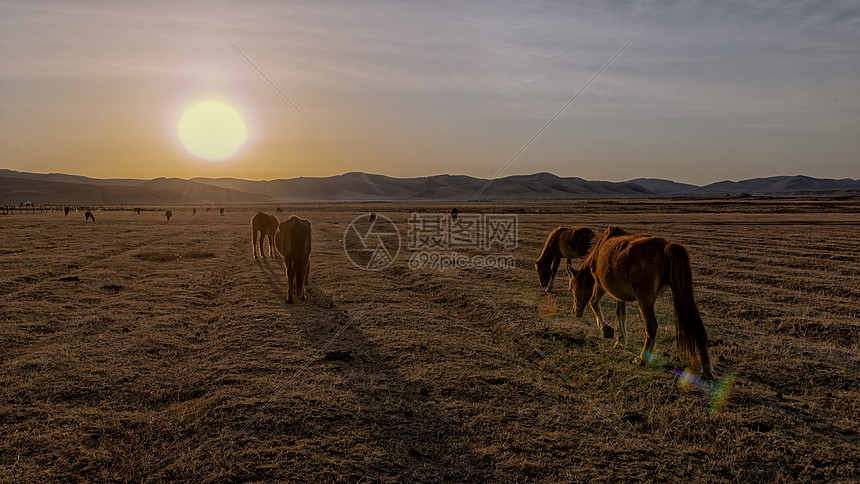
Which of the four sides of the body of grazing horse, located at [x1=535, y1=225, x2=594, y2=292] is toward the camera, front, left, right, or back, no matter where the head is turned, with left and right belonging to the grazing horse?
left

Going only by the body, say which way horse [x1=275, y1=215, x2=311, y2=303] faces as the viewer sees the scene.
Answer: away from the camera

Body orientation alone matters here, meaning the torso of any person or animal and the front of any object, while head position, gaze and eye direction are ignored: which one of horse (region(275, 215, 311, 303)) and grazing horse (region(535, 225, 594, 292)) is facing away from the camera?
the horse

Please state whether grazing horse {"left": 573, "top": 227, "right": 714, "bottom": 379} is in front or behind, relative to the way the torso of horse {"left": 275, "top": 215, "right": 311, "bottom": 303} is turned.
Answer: behind

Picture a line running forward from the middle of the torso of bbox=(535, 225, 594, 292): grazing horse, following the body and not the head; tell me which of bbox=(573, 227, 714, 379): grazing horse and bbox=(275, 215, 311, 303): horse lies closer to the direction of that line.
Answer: the horse

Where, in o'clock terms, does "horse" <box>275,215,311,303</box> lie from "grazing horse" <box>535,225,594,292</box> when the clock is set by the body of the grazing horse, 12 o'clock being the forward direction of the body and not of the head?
The horse is roughly at 11 o'clock from the grazing horse.

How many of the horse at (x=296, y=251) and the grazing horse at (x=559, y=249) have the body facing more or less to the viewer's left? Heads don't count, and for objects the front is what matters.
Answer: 1

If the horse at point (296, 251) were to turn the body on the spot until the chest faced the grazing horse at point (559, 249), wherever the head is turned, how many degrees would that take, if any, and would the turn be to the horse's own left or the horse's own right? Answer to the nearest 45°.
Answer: approximately 90° to the horse's own right

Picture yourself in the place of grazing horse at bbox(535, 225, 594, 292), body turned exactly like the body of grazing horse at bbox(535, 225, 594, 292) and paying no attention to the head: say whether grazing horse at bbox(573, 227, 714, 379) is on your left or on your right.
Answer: on your left

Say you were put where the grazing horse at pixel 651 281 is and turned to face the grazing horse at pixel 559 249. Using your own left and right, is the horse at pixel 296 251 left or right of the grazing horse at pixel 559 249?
left
